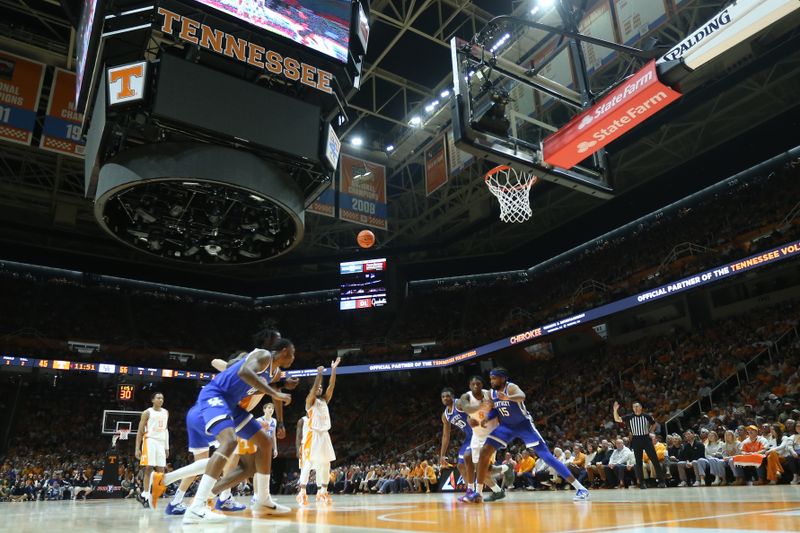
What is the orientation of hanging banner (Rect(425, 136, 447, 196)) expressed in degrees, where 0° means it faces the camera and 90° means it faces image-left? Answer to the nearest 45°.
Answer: approximately 45°

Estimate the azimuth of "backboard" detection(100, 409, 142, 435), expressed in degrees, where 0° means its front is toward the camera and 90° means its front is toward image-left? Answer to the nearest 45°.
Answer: approximately 0°

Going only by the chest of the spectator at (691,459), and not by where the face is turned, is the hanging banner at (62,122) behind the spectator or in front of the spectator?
in front

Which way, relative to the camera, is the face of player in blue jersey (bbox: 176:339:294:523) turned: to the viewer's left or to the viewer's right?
to the viewer's right

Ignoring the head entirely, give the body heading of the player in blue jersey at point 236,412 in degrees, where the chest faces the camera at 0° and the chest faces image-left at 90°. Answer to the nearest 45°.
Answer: approximately 270°

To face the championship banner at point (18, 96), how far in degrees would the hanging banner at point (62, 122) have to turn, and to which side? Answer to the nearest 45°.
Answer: approximately 90° to its right

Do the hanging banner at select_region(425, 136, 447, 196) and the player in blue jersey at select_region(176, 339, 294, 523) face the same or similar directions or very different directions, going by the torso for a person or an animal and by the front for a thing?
very different directions
